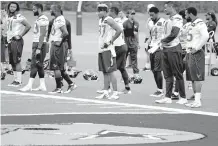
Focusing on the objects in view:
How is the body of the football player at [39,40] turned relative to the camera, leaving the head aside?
to the viewer's left

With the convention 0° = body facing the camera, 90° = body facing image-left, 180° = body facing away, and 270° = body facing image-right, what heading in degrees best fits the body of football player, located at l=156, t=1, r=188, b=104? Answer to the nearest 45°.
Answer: approximately 90°

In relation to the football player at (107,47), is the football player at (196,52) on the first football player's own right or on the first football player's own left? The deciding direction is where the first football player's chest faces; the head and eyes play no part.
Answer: on the first football player's own left

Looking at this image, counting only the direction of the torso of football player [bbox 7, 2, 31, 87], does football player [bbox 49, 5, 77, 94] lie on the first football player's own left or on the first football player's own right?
on the first football player's own left

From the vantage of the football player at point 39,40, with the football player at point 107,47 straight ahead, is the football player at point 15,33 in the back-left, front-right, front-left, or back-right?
back-left

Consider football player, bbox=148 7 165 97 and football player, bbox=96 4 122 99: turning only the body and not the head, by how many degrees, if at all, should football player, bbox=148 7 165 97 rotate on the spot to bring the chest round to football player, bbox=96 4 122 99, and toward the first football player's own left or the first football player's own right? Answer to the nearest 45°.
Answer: approximately 45° to the first football player's own right
